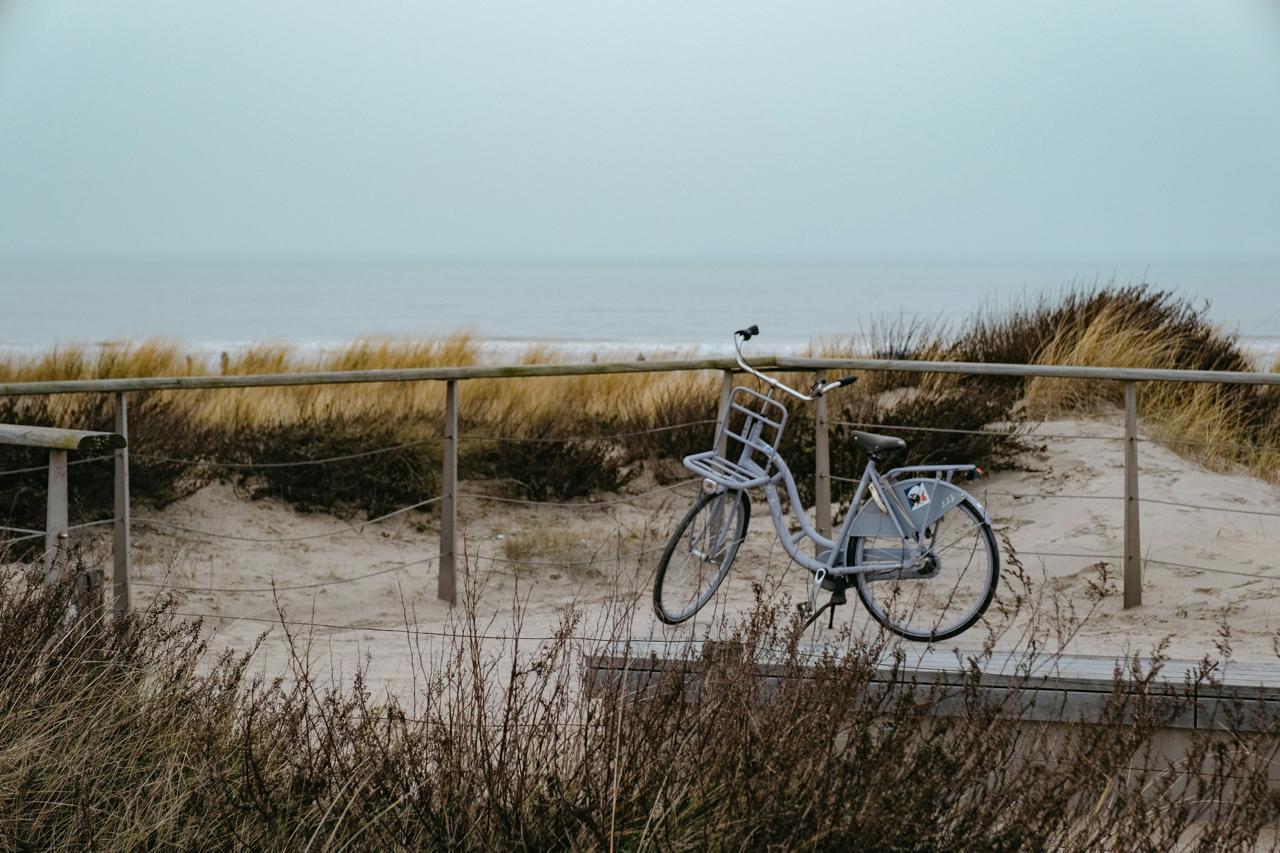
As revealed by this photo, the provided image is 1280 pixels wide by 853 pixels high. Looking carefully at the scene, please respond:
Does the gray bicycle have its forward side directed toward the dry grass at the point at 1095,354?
no

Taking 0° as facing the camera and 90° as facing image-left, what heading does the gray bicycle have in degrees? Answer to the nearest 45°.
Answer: approximately 90°

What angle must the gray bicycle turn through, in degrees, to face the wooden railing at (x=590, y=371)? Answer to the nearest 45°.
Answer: approximately 45° to its right
